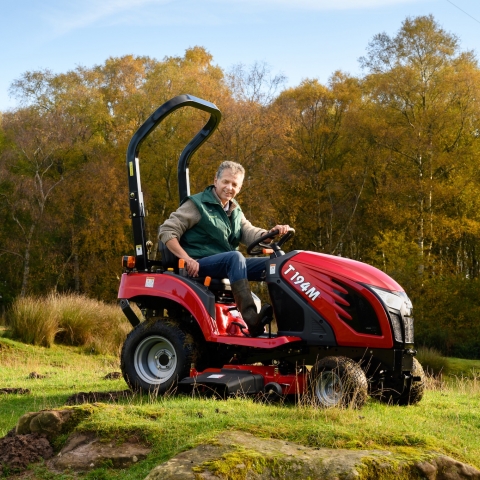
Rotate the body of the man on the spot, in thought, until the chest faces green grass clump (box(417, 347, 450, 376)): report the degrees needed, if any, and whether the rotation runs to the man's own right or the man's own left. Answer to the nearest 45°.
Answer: approximately 90° to the man's own left

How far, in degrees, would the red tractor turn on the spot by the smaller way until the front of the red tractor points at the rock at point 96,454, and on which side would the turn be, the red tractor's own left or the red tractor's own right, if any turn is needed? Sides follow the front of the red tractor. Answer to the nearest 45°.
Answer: approximately 90° to the red tractor's own right

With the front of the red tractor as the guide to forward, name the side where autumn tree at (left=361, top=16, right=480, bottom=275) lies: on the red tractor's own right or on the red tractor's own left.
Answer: on the red tractor's own left

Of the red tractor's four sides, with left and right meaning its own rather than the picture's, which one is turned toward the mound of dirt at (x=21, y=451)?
right

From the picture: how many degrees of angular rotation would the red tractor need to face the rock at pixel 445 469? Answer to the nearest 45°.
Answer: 0° — it already faces it

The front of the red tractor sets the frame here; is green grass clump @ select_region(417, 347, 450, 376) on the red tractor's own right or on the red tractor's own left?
on the red tractor's own left

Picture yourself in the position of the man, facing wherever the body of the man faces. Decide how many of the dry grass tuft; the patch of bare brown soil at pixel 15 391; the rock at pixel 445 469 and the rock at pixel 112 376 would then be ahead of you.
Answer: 1

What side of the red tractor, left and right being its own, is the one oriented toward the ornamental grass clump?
back

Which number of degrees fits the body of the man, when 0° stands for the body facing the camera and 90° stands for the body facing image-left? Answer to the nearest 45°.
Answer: approximately 315°

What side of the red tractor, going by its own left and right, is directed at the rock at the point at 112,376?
back

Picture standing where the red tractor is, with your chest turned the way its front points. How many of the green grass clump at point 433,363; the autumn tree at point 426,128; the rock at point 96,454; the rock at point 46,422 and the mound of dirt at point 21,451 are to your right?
3

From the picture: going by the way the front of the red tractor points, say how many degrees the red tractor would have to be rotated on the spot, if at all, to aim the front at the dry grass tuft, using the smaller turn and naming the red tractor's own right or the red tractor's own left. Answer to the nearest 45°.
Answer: approximately 180°
